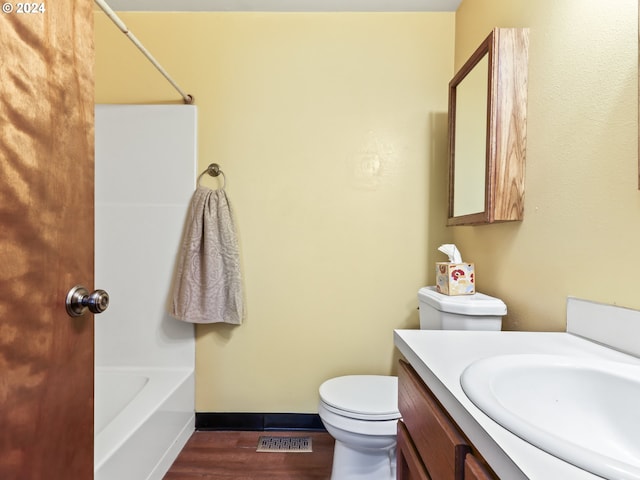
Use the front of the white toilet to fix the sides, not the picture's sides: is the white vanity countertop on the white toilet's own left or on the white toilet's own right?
on the white toilet's own left

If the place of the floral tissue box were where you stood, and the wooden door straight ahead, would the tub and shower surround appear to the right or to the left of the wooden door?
right

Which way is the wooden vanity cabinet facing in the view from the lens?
facing to the left of the viewer

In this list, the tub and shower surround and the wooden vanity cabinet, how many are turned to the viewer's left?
1

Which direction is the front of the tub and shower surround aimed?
to the viewer's right

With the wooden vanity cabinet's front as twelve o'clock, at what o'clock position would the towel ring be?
The towel ring is roughly at 1 o'clock from the wooden vanity cabinet.

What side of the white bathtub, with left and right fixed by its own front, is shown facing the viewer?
right
